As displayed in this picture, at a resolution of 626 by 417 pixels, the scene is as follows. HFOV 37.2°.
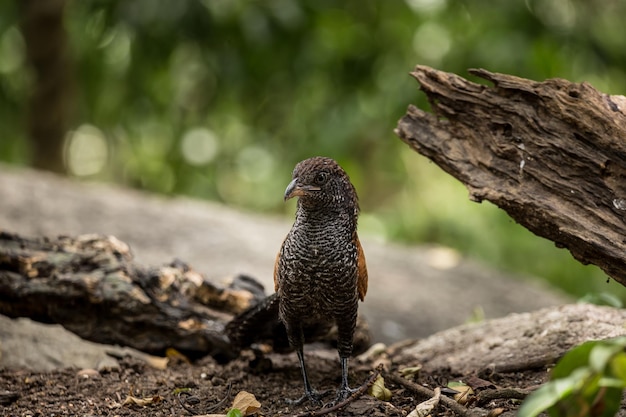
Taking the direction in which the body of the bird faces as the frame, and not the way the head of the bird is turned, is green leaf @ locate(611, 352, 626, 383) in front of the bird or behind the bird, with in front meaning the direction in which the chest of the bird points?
in front

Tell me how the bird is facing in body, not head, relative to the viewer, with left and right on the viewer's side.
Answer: facing the viewer

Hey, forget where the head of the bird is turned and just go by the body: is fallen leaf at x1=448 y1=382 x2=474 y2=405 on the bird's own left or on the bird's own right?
on the bird's own left

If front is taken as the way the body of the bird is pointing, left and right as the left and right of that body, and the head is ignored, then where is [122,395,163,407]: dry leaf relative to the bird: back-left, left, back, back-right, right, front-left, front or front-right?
right

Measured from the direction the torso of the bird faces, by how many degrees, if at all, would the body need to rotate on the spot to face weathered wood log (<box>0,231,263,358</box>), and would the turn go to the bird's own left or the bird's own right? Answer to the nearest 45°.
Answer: approximately 135° to the bird's own right

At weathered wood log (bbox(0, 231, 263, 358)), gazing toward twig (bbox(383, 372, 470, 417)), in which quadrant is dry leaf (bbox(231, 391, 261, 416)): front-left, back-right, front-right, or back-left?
front-right

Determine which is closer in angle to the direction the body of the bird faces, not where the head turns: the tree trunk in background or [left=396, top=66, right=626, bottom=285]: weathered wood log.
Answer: the weathered wood log

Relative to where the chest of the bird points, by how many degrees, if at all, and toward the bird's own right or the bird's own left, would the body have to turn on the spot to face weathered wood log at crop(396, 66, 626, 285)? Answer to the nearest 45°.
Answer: approximately 90° to the bird's own left
